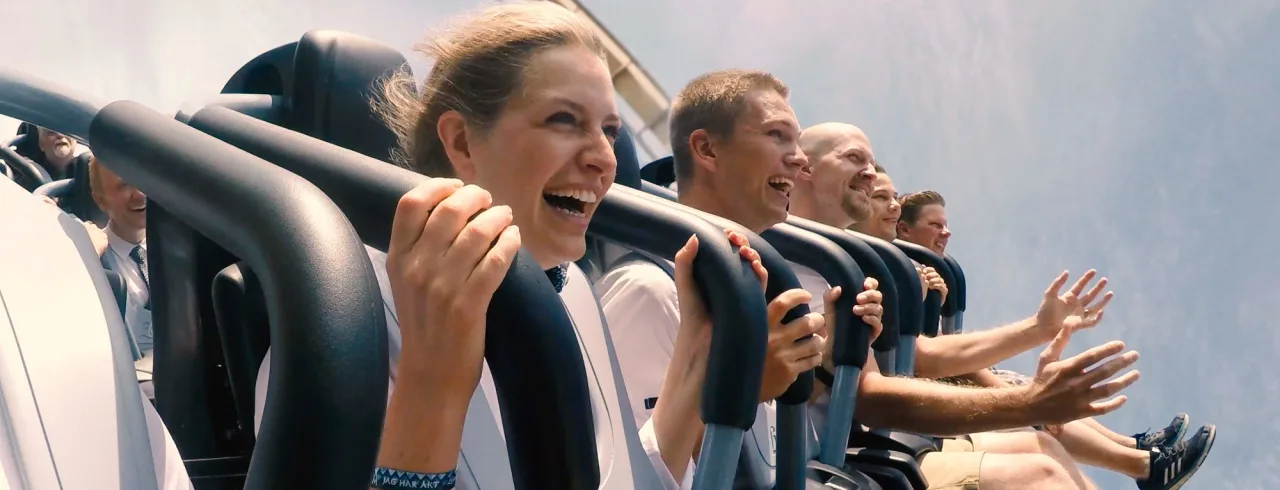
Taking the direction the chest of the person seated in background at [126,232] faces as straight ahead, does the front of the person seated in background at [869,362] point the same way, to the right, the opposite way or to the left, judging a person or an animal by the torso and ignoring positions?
the same way

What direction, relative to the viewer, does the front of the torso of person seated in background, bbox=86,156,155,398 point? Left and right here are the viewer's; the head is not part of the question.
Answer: facing the viewer and to the right of the viewer

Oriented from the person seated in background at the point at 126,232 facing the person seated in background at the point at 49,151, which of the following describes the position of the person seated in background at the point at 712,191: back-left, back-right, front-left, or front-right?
back-right

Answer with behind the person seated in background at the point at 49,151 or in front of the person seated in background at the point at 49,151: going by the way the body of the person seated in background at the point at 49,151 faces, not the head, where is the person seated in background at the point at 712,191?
in front

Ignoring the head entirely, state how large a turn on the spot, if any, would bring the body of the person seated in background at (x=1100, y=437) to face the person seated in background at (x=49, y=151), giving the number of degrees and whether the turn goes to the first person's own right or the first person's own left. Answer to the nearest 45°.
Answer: approximately 135° to the first person's own right

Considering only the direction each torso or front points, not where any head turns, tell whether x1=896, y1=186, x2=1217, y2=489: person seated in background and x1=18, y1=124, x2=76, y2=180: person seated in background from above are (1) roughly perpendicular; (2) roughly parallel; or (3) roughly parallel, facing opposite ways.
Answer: roughly parallel

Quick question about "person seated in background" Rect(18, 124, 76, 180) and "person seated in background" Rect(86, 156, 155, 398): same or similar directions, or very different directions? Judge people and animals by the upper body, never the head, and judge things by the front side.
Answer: same or similar directions

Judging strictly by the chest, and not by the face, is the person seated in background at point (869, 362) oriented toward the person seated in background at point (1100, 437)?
no

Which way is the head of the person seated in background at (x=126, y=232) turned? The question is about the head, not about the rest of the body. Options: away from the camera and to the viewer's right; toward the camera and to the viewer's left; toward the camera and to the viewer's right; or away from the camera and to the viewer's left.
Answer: toward the camera and to the viewer's right

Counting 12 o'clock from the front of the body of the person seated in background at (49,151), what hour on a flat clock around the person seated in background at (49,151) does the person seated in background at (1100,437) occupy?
the person seated in background at (1100,437) is roughly at 11 o'clock from the person seated in background at (49,151).
